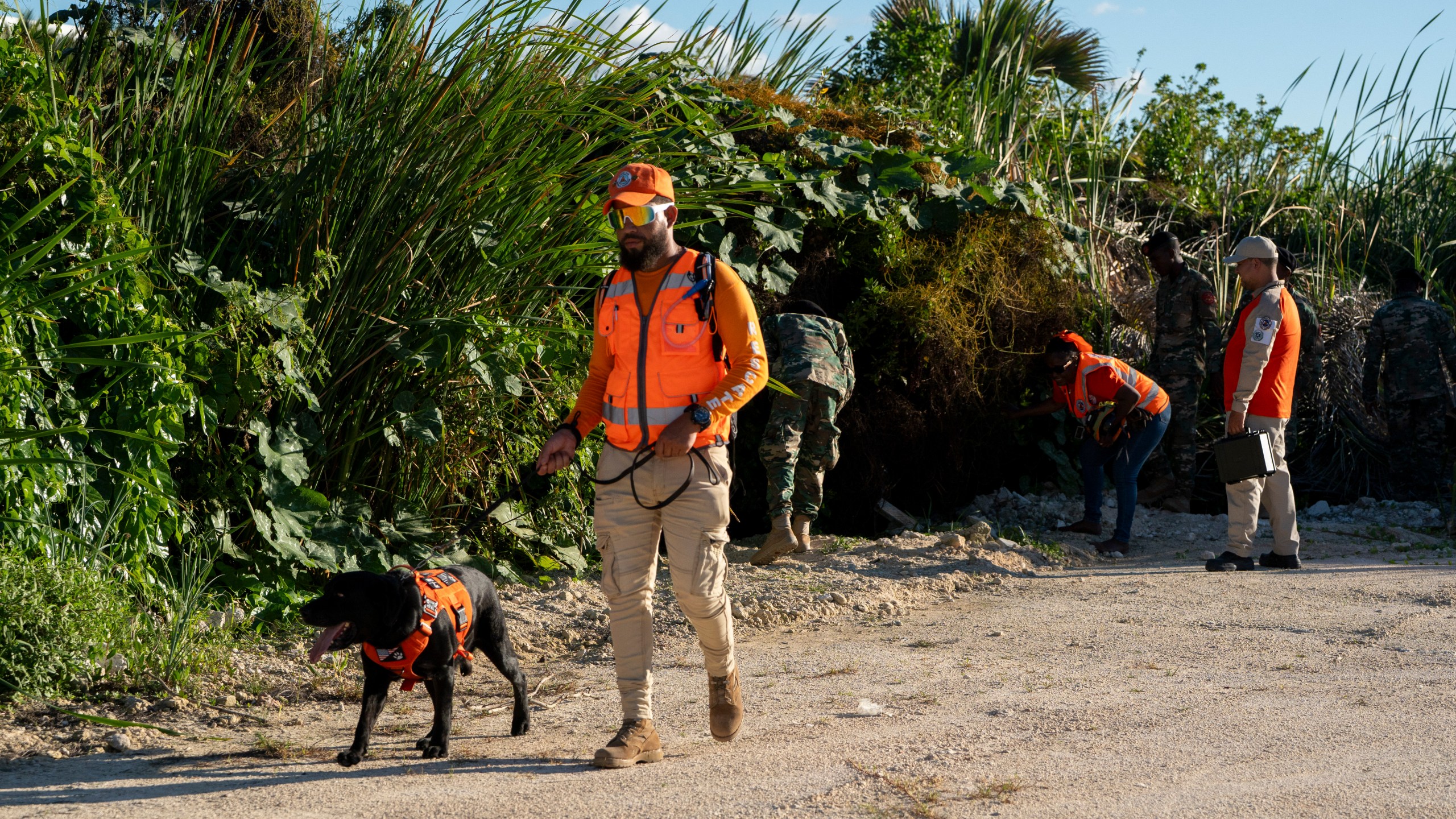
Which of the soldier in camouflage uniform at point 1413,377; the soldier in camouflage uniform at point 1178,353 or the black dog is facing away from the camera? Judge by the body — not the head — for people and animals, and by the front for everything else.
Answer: the soldier in camouflage uniform at point 1413,377

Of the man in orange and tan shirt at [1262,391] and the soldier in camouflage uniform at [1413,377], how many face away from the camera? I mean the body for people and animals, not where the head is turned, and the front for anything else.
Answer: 1

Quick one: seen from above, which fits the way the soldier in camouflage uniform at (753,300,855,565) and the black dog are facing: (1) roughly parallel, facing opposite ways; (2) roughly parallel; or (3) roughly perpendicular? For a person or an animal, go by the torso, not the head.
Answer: roughly perpendicular

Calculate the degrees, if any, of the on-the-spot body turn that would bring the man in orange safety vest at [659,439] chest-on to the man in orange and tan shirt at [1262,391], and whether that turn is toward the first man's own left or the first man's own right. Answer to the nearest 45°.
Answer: approximately 180°

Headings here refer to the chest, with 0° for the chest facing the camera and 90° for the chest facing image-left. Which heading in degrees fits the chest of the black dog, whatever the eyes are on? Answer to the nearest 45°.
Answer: approximately 45°

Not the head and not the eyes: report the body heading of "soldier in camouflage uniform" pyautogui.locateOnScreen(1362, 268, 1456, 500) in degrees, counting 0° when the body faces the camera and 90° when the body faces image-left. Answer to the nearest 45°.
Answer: approximately 180°

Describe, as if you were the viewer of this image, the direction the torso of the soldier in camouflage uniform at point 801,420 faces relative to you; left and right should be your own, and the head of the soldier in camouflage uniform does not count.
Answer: facing away from the viewer and to the left of the viewer

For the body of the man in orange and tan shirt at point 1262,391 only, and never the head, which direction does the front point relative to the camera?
to the viewer's left

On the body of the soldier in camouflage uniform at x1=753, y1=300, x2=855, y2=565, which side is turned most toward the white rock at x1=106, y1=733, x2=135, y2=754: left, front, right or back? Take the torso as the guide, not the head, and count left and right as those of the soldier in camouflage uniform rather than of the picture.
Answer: back

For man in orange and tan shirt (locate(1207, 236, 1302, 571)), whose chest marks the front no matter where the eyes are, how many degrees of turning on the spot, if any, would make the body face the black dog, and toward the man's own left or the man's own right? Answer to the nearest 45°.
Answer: approximately 45° to the man's own left

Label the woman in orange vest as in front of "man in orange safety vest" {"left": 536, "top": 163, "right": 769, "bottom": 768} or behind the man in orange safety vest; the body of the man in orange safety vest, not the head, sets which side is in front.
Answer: behind

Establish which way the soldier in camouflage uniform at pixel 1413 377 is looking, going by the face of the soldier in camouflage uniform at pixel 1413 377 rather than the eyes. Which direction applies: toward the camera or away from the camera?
away from the camera
